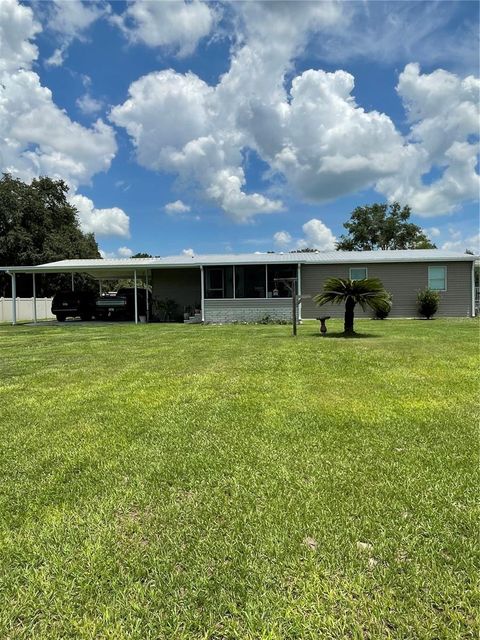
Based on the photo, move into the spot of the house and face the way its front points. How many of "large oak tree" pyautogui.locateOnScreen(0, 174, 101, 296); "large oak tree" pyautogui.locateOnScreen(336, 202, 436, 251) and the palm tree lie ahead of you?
1

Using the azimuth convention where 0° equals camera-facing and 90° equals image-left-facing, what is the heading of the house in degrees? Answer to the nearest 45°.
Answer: approximately 0°

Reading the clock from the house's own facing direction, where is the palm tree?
The palm tree is roughly at 12 o'clock from the house.

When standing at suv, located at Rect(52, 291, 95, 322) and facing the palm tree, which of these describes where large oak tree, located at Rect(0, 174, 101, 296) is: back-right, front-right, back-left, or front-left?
back-left

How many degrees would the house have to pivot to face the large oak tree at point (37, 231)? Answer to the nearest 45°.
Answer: approximately 135° to its right

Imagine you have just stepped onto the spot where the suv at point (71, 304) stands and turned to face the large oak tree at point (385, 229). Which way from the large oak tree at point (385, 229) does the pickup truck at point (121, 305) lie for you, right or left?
right
